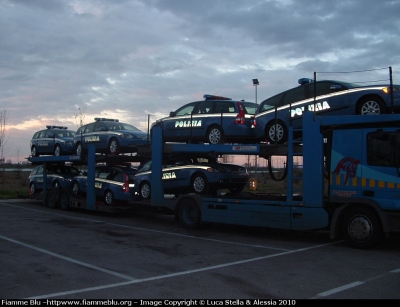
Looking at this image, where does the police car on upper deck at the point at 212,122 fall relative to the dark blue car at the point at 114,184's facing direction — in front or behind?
behind

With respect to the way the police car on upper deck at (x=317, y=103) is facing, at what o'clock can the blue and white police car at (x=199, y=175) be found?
The blue and white police car is roughly at 7 o'clock from the police car on upper deck.

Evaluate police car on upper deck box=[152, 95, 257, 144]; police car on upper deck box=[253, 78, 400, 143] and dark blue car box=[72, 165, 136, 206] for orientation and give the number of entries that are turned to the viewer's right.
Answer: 1

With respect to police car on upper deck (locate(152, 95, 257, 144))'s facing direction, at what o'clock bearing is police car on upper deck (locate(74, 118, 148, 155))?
police car on upper deck (locate(74, 118, 148, 155)) is roughly at 12 o'clock from police car on upper deck (locate(152, 95, 257, 144)).

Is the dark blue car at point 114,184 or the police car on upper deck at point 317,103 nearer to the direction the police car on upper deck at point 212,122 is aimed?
the dark blue car

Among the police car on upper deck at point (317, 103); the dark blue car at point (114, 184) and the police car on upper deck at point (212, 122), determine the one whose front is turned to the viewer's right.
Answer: the police car on upper deck at point (317, 103)

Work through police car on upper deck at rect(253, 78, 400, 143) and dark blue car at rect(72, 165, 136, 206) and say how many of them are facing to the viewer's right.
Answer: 1

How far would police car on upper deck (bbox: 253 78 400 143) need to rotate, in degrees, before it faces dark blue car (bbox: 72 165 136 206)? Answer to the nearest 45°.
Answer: approximately 135° to its left

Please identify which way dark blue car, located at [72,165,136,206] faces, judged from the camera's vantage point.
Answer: facing away from the viewer and to the left of the viewer

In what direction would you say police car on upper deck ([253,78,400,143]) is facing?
to the viewer's right
